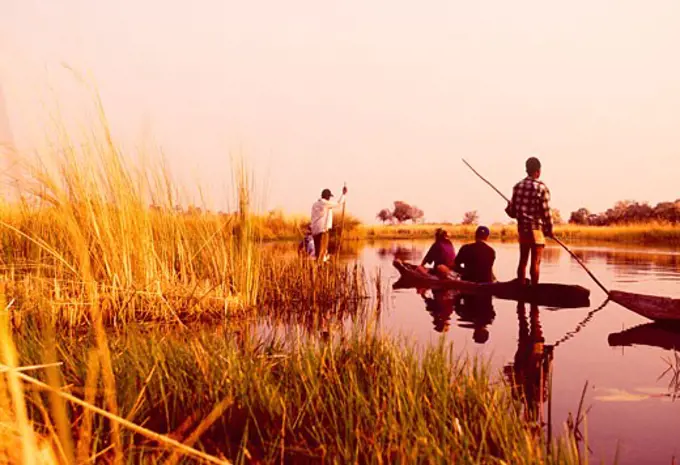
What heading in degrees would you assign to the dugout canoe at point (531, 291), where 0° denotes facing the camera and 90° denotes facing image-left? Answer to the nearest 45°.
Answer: approximately 90°

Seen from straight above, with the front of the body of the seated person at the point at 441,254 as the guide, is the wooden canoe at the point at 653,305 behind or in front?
behind

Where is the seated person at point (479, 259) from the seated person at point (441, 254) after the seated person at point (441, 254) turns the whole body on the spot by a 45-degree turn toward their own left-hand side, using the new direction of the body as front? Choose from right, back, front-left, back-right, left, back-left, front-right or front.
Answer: back-left

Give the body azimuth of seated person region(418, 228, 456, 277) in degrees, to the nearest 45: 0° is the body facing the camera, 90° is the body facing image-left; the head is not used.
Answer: approximately 135°

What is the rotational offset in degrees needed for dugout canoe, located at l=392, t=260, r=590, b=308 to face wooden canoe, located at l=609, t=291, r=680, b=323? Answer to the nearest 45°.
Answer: approximately 135° to its left
